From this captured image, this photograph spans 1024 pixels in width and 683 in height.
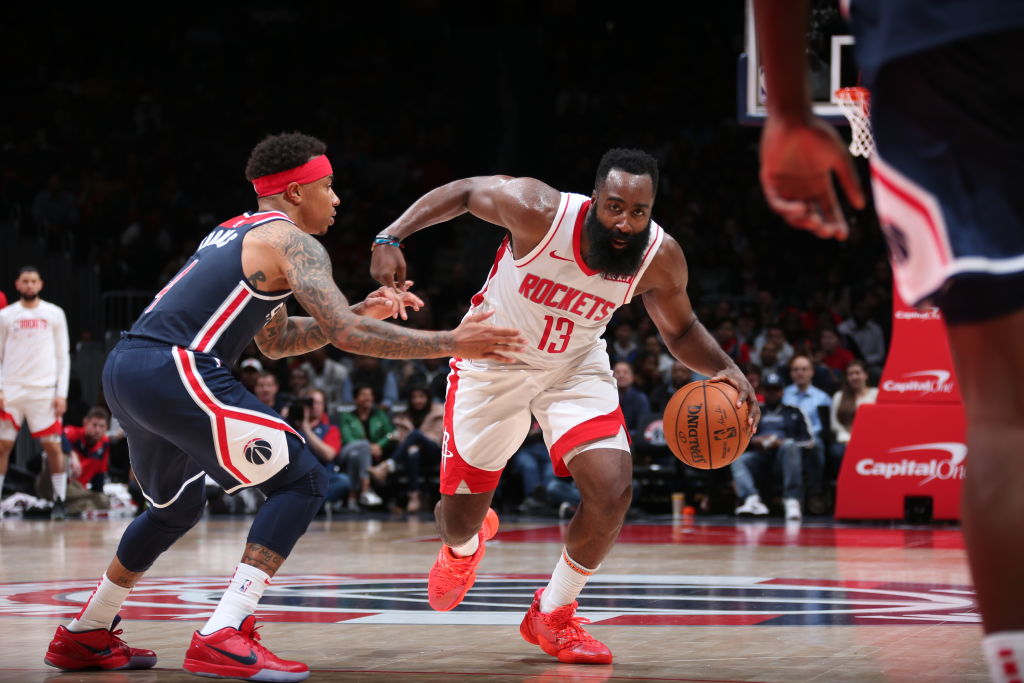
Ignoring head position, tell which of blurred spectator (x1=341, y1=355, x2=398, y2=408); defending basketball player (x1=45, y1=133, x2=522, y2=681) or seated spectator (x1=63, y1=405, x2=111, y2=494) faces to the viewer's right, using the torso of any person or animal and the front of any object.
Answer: the defending basketball player

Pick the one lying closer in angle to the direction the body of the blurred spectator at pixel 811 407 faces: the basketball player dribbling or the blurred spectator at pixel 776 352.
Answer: the basketball player dribbling

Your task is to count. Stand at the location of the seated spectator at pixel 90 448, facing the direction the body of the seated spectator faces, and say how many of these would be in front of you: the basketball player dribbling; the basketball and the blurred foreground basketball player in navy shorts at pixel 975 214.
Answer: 3

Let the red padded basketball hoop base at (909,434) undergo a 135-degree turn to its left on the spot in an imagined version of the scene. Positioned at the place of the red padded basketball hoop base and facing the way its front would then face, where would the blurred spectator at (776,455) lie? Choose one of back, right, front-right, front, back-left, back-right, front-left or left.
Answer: left

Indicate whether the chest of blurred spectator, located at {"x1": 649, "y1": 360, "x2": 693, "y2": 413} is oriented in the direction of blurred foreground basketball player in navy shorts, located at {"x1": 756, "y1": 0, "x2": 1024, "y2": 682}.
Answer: yes

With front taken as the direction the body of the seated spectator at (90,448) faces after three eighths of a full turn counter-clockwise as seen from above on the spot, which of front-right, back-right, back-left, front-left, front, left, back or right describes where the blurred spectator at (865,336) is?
front-right

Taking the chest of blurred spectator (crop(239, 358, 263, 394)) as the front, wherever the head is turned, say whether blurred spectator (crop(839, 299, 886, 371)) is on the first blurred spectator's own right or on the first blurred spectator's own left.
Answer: on the first blurred spectator's own left

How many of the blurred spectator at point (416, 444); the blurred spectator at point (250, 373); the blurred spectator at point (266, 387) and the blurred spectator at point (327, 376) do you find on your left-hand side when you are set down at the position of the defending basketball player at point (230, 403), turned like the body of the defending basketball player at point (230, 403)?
4

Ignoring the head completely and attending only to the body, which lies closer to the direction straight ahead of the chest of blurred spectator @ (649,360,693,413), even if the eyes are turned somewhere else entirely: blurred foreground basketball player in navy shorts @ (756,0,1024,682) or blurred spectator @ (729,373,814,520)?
the blurred foreground basketball player in navy shorts

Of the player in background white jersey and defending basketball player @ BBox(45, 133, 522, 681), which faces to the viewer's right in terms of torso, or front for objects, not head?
the defending basketball player
